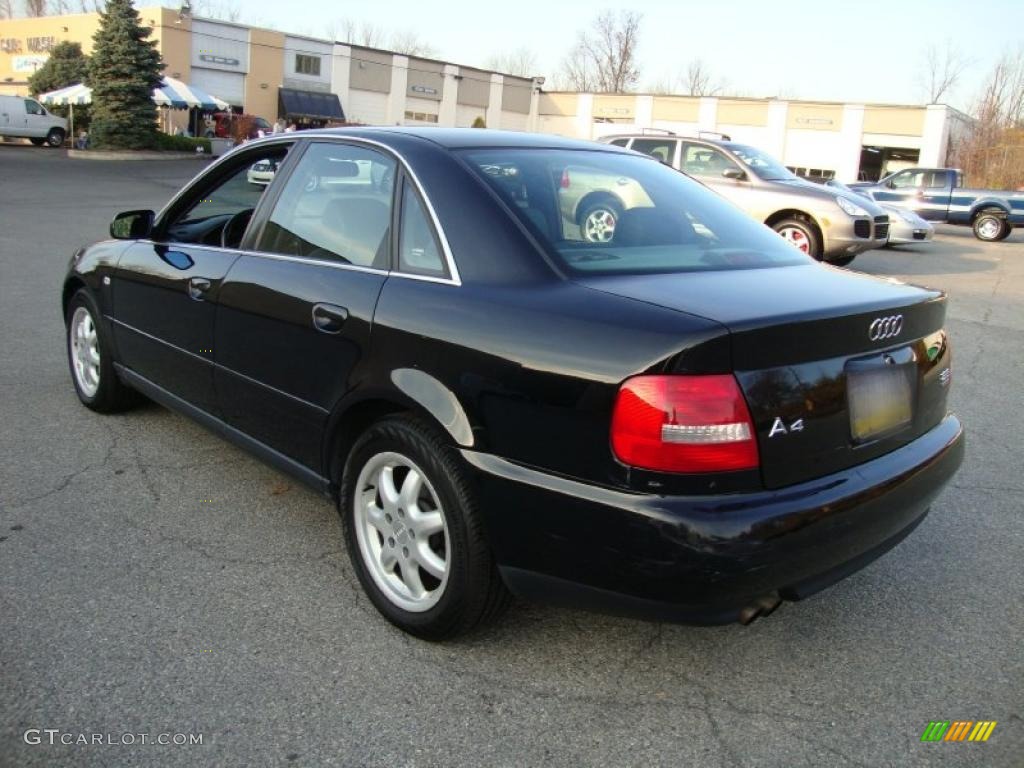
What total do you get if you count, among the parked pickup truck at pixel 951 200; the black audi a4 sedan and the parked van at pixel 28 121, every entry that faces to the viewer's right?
1

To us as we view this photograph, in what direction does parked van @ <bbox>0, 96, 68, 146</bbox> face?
facing to the right of the viewer

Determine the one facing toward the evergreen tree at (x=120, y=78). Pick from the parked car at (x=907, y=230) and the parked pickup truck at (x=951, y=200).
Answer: the parked pickup truck at (x=951, y=200)

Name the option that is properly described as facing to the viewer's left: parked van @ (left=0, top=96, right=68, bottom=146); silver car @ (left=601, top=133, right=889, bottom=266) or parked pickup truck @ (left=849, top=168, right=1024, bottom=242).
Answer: parked pickup truck @ (left=849, top=168, right=1024, bottom=242)

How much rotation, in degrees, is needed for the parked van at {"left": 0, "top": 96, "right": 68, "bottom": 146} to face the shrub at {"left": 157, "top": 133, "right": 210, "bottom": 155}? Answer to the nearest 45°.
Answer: approximately 45° to its right

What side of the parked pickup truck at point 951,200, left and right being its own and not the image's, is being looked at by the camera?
left

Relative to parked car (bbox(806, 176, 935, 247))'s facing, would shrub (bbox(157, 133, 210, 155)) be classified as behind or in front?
behind

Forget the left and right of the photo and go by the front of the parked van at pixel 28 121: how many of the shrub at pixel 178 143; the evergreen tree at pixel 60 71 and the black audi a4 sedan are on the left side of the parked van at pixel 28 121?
1

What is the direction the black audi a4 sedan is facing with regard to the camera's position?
facing away from the viewer and to the left of the viewer

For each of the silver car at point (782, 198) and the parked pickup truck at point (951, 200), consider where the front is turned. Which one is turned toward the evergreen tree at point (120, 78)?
the parked pickup truck

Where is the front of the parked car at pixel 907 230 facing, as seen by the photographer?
facing the viewer and to the right of the viewer

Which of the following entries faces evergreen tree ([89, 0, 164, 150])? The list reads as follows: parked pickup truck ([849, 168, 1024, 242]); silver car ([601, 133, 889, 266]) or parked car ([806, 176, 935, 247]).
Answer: parked pickup truck ([849, 168, 1024, 242])

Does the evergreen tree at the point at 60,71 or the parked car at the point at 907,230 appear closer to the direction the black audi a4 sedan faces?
the evergreen tree
